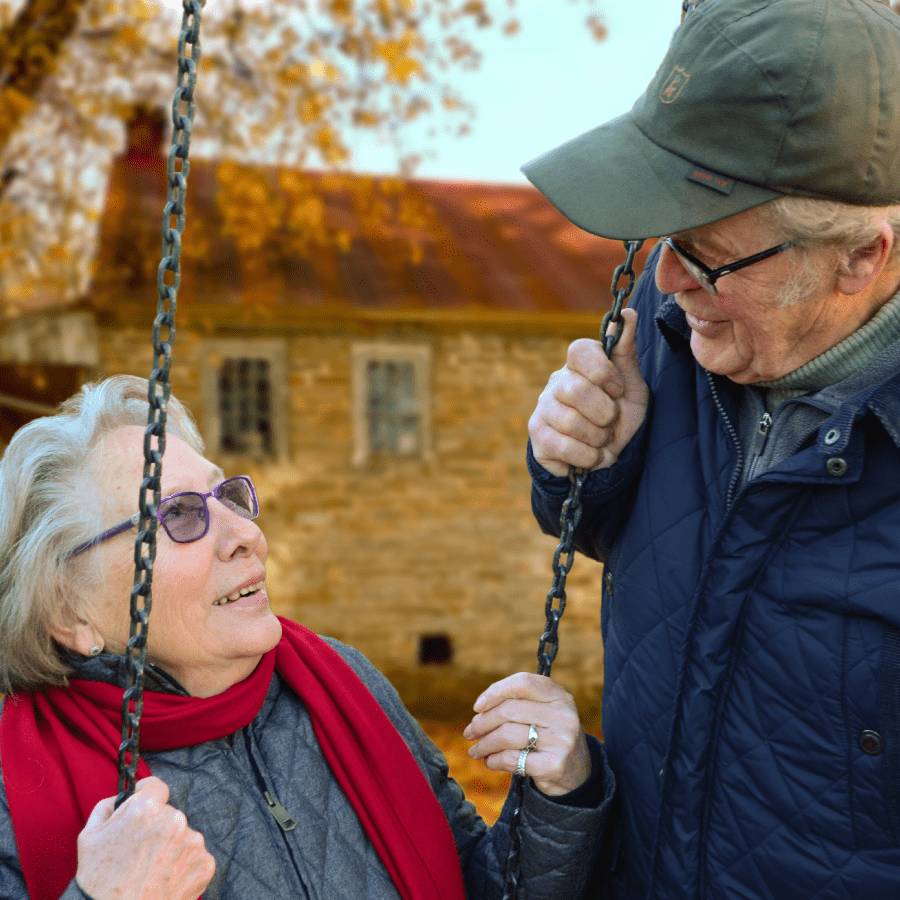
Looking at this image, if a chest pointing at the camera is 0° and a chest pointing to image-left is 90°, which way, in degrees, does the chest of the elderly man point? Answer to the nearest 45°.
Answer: approximately 45°

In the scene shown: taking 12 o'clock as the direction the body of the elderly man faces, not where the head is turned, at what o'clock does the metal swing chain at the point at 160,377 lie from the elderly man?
The metal swing chain is roughly at 1 o'clock from the elderly man.

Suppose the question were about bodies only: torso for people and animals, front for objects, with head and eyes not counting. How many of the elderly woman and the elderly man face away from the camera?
0

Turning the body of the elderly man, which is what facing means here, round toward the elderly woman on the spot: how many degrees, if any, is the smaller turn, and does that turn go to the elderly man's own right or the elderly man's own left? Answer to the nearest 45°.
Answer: approximately 45° to the elderly man's own right

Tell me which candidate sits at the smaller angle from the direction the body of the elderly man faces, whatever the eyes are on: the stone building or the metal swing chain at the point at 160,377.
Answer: the metal swing chain

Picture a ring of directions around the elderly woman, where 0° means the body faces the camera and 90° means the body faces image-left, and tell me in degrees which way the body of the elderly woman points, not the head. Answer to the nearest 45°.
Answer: approximately 315°

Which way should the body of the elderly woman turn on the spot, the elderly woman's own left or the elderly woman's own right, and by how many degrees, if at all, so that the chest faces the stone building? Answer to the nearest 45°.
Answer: approximately 135° to the elderly woman's own left
